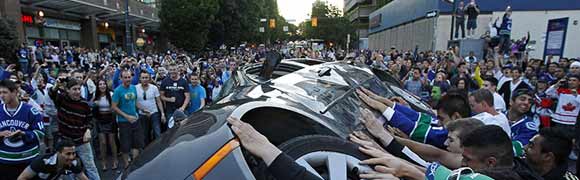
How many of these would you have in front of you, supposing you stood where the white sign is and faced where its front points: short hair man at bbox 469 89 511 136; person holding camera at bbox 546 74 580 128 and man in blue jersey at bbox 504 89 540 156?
3

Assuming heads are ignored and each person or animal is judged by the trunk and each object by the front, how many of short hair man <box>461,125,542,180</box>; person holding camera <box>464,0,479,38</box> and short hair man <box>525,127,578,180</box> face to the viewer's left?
2

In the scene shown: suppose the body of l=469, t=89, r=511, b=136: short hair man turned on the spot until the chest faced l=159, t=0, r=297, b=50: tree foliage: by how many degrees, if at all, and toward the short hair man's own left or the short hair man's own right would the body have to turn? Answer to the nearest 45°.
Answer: approximately 45° to the short hair man's own right

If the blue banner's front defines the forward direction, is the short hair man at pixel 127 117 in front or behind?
in front

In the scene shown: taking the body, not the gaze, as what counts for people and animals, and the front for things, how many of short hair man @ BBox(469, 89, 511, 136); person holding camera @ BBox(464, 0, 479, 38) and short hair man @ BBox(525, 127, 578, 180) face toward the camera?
1

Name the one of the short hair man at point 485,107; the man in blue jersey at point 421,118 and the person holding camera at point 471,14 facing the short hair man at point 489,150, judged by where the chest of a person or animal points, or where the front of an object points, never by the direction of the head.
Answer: the person holding camera

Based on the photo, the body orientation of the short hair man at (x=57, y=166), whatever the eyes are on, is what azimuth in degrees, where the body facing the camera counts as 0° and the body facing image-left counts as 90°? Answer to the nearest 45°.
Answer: approximately 315°

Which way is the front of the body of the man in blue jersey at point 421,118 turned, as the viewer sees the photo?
to the viewer's left

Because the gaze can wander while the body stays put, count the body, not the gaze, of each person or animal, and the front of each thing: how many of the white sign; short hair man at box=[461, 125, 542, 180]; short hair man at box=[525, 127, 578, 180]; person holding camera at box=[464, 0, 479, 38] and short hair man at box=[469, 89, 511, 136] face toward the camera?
2

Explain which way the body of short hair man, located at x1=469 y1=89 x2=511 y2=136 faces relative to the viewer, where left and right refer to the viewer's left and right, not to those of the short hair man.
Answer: facing to the left of the viewer

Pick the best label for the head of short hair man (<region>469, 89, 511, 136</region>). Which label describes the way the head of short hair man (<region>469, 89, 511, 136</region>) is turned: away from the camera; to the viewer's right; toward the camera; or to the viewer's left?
to the viewer's left
